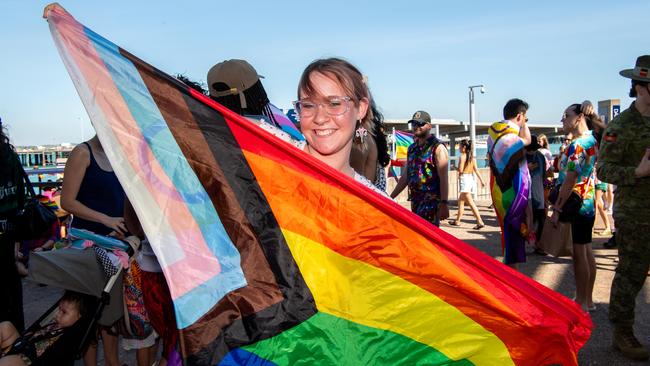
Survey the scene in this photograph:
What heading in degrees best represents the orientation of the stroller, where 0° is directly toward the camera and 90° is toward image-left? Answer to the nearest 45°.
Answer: approximately 45°

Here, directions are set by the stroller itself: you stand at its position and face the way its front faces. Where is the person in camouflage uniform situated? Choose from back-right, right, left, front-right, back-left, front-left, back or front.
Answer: back-left
